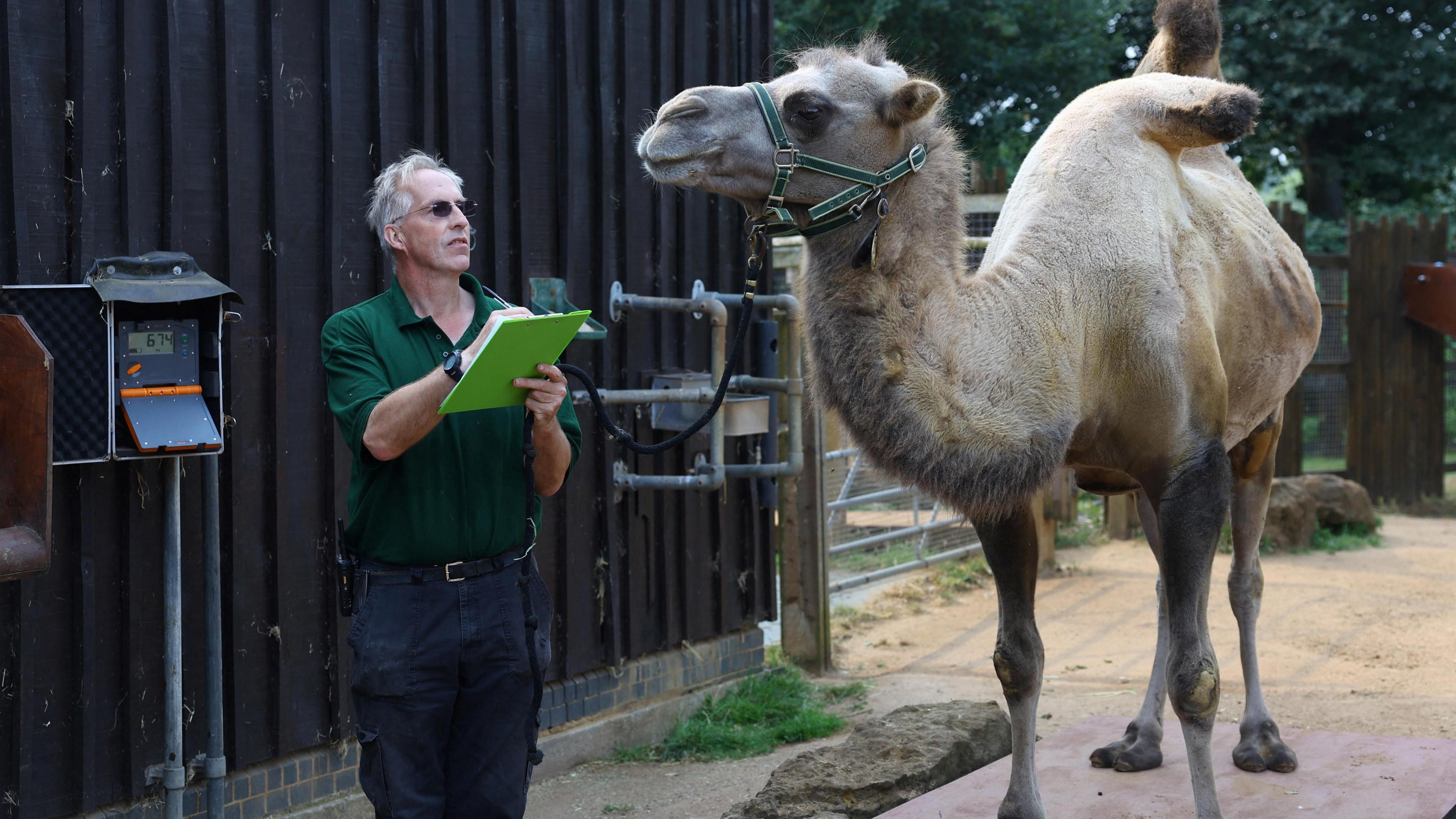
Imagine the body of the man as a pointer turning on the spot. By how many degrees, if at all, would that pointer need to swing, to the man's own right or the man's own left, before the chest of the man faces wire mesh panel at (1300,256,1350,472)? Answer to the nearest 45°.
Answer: approximately 90° to the man's own left

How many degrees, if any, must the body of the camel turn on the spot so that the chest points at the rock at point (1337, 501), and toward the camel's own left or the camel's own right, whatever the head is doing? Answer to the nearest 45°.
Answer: approximately 135° to the camel's own right

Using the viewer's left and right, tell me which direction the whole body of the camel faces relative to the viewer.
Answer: facing the viewer and to the left of the viewer

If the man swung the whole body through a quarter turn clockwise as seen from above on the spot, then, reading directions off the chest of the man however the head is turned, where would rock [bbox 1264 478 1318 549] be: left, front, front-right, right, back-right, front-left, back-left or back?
back

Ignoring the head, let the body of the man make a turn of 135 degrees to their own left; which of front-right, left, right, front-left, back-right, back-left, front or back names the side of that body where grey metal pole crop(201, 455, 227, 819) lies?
front-left

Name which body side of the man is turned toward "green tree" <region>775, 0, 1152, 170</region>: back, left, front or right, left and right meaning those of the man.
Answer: left

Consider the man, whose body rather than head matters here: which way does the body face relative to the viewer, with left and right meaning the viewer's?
facing the viewer and to the right of the viewer

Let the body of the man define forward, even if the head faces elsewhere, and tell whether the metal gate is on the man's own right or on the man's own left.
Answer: on the man's own left

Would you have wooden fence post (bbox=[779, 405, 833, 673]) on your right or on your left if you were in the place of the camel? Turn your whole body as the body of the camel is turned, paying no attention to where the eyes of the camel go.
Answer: on your right

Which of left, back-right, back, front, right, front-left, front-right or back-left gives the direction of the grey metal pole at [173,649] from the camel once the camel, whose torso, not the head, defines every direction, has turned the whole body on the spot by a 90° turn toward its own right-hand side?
front-left

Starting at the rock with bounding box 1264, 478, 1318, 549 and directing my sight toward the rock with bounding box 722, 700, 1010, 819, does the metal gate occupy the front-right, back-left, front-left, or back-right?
front-right

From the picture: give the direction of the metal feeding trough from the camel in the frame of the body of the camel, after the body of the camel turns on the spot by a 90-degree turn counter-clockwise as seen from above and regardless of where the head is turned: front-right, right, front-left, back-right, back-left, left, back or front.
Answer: back

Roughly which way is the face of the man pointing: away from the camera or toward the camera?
toward the camera

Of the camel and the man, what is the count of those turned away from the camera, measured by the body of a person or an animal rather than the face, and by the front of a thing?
0

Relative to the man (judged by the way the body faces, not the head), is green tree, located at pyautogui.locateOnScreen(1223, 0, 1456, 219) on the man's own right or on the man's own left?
on the man's own left
